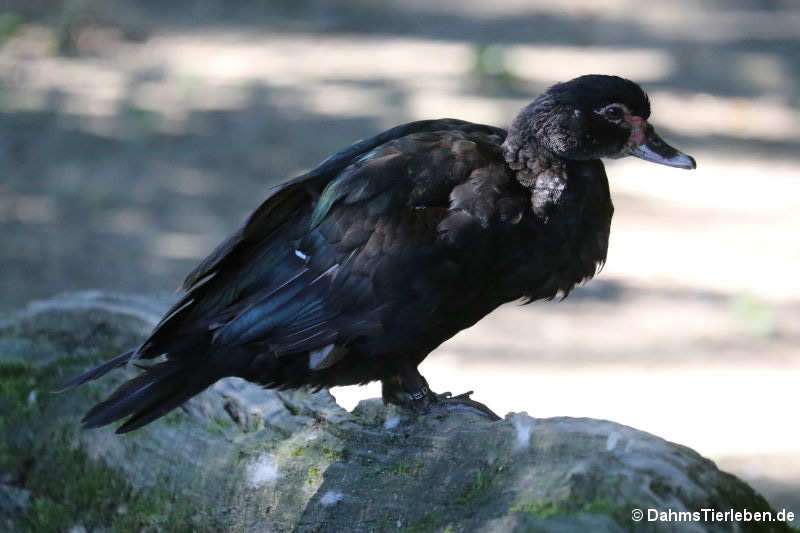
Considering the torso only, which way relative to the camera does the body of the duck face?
to the viewer's right
